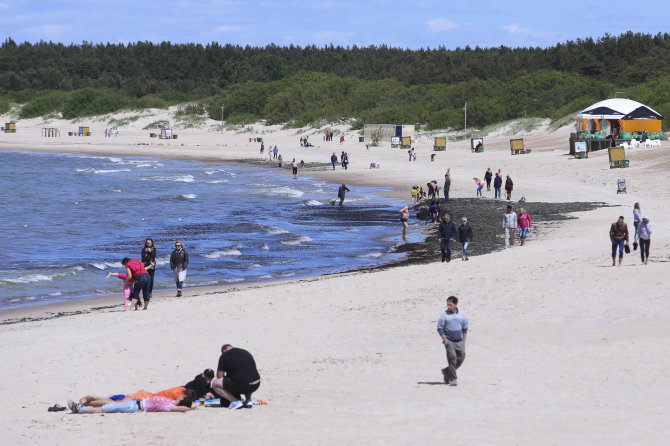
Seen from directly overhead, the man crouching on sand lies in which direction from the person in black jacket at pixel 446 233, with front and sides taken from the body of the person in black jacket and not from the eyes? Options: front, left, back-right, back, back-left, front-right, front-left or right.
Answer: front

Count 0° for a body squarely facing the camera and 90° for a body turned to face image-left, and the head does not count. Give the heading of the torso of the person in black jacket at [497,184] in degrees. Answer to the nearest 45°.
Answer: approximately 180°

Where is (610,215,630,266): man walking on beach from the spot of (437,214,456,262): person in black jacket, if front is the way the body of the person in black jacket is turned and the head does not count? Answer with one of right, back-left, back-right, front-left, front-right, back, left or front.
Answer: front-left

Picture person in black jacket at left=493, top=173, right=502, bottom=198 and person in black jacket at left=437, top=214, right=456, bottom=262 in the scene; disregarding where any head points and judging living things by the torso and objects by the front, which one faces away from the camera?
person in black jacket at left=493, top=173, right=502, bottom=198

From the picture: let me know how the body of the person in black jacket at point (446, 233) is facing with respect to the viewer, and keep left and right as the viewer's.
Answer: facing the viewer

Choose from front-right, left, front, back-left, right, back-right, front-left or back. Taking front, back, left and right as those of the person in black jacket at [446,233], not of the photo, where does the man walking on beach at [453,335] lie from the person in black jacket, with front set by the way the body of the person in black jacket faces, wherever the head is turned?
front

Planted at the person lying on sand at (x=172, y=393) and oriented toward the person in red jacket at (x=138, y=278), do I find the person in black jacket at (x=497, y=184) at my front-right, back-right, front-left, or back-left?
front-right
